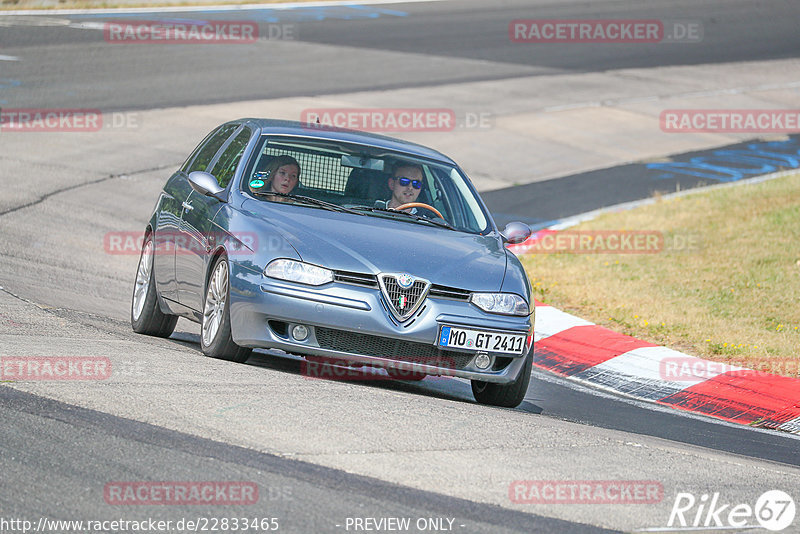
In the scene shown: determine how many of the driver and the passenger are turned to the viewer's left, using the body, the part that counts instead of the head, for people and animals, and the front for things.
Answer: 0

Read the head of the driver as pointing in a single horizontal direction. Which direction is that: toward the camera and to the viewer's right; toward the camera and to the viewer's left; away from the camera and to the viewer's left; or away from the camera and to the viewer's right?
toward the camera and to the viewer's right

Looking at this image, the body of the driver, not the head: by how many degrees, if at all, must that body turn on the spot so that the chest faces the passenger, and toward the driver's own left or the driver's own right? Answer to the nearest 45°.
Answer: approximately 135° to the driver's own right

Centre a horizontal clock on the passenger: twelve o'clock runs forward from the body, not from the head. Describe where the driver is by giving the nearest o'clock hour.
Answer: The driver is roughly at 10 o'clock from the passenger.

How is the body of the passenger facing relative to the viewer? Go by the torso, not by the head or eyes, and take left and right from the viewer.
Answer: facing the viewer and to the right of the viewer
